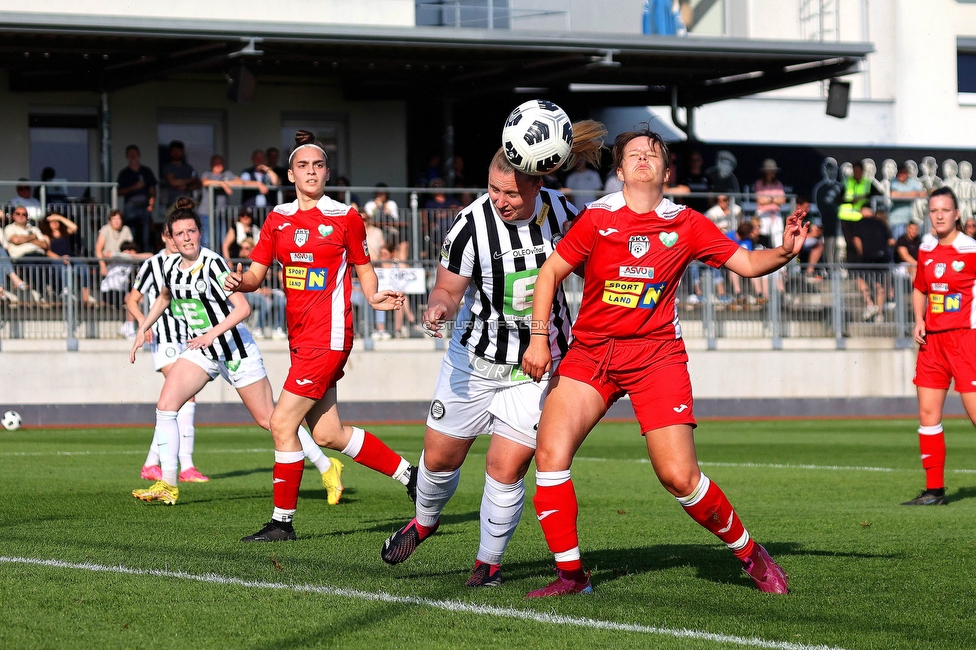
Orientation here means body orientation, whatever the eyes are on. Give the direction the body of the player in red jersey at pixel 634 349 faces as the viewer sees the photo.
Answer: toward the camera

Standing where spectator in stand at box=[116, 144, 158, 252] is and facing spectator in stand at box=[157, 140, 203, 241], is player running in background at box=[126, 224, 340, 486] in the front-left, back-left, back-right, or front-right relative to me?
front-right

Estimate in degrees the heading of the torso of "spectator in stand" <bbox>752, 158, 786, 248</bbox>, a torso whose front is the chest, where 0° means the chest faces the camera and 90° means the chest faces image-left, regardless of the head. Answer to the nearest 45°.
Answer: approximately 0°

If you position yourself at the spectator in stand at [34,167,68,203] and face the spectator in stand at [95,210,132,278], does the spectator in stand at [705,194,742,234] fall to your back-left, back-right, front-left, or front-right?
front-left

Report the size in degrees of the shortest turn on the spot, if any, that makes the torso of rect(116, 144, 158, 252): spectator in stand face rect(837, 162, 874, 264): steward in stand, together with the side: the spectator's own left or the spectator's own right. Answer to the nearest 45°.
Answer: approximately 90° to the spectator's own left

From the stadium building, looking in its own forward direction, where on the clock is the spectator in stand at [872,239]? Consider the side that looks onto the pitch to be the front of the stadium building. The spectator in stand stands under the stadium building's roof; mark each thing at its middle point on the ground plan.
The spectator in stand is roughly at 9 o'clock from the stadium building.

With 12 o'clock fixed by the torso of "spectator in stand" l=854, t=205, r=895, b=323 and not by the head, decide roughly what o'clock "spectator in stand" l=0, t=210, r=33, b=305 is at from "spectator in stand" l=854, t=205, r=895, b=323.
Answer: "spectator in stand" l=0, t=210, r=33, b=305 is roughly at 2 o'clock from "spectator in stand" l=854, t=205, r=895, b=323.

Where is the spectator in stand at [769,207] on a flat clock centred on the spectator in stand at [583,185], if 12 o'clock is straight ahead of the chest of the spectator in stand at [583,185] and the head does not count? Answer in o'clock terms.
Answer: the spectator in stand at [769,207] is roughly at 9 o'clock from the spectator in stand at [583,185].

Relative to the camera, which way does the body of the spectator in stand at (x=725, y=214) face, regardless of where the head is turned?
toward the camera

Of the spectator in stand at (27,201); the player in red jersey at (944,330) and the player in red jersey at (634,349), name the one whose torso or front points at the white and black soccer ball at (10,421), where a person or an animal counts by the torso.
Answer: the spectator in stand

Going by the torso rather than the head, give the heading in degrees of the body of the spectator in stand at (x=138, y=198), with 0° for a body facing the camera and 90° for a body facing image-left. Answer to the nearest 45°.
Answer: approximately 0°
